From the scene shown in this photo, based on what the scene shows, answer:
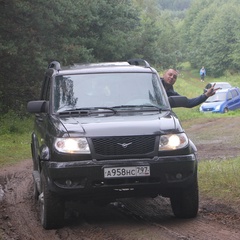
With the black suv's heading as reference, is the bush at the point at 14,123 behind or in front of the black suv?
behind

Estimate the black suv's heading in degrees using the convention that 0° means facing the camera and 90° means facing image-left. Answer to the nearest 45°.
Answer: approximately 0°
